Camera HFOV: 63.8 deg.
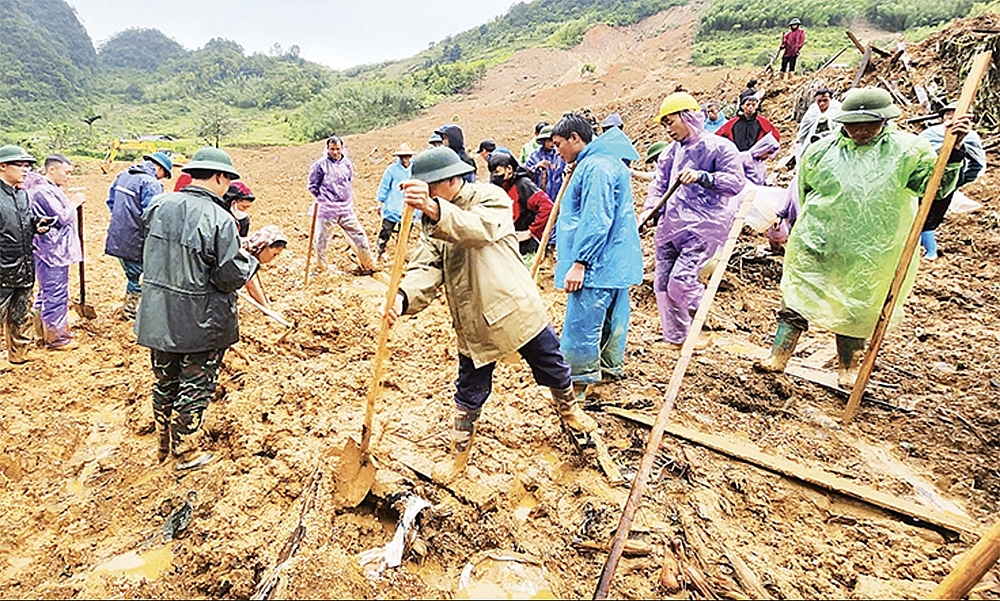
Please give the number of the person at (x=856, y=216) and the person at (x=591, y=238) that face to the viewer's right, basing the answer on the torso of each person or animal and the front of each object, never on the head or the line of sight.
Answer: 0

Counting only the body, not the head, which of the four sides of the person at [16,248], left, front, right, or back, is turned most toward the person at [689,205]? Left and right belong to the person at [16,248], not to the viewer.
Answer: front

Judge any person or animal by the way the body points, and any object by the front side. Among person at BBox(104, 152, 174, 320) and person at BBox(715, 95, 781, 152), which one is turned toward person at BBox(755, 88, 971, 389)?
person at BBox(715, 95, 781, 152)

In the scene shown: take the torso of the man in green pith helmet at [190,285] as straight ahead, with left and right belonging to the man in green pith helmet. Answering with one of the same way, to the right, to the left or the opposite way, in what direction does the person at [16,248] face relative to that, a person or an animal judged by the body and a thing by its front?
to the right

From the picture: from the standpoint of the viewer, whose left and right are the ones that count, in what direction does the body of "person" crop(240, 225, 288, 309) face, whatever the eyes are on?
facing to the right of the viewer

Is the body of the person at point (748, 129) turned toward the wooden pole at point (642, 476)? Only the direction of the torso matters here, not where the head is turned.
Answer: yes

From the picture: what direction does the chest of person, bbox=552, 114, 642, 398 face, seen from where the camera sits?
to the viewer's left

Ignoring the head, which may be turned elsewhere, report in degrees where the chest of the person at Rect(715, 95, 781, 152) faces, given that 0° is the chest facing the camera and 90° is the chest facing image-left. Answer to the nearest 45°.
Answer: approximately 0°

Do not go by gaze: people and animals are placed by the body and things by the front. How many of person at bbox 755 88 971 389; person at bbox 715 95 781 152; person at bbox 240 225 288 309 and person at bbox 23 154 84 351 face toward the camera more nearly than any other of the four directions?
2
